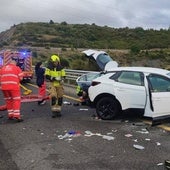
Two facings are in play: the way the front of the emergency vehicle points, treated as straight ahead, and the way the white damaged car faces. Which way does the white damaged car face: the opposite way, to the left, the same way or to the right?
to the right

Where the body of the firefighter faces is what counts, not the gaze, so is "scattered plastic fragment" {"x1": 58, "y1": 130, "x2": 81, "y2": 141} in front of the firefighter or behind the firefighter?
in front

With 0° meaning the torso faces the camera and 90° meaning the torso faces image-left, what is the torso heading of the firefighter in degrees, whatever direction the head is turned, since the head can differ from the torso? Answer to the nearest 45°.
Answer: approximately 0°
